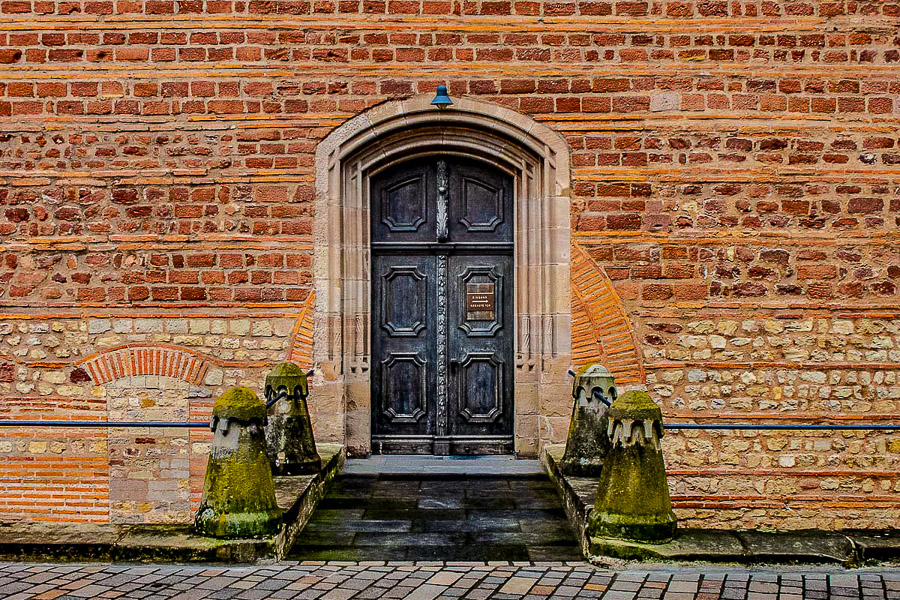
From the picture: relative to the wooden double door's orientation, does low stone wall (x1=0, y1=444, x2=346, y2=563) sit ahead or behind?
ahead

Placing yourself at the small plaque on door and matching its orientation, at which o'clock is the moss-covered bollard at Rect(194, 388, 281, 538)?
The moss-covered bollard is roughly at 1 o'clock from the small plaque on door.

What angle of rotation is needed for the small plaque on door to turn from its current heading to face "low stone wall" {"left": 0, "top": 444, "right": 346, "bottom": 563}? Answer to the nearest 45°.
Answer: approximately 45° to its right

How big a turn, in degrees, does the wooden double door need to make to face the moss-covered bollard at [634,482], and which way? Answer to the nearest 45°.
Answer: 0° — it already faces it

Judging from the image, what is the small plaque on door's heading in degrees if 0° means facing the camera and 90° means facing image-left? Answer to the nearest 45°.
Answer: approximately 0°

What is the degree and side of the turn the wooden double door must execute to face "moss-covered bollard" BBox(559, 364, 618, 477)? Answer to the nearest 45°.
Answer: approximately 45° to its left

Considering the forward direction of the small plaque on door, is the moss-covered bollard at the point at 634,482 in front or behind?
in front

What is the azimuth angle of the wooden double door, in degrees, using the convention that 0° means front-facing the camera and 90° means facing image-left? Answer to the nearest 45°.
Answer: approximately 0°
